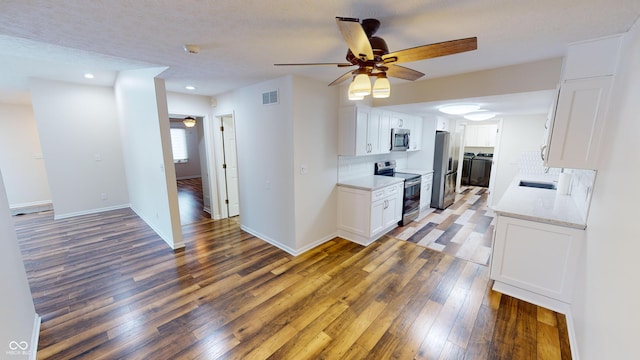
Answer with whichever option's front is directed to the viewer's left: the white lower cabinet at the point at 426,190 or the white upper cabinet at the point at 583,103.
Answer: the white upper cabinet

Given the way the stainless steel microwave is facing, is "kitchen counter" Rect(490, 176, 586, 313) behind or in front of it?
in front

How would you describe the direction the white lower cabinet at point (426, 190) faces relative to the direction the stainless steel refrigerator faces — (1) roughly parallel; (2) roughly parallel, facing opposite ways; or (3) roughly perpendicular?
roughly parallel

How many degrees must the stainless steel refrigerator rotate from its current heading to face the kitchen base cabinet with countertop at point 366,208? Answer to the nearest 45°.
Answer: approximately 45° to its right

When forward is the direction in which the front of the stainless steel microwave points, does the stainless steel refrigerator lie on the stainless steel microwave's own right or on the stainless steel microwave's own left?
on the stainless steel microwave's own left

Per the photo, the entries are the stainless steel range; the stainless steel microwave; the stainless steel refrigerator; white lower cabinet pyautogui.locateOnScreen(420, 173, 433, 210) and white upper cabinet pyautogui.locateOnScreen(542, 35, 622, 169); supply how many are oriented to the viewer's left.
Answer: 1

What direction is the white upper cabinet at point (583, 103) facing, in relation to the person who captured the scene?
facing to the left of the viewer

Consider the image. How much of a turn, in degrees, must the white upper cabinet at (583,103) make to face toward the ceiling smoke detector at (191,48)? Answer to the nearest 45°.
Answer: approximately 45° to its left

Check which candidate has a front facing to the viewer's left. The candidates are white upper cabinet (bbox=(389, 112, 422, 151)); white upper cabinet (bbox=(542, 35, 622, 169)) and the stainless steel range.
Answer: white upper cabinet (bbox=(542, 35, 622, 169))

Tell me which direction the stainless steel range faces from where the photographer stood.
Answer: facing the viewer and to the right of the viewer

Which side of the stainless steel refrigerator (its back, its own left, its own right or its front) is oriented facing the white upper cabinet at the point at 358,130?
right

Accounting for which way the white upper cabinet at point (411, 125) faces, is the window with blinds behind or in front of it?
behind

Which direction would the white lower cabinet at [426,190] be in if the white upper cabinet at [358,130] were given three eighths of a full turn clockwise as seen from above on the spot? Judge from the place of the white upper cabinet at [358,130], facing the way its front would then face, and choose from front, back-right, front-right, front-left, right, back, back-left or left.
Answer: back-right

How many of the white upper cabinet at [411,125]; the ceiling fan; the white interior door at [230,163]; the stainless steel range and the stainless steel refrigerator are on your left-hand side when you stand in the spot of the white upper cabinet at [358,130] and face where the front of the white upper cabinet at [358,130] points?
3

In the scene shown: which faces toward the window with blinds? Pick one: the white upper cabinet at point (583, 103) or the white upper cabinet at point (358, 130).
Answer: the white upper cabinet at point (583, 103)

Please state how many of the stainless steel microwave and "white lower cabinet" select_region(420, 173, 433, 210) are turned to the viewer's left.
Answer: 0
